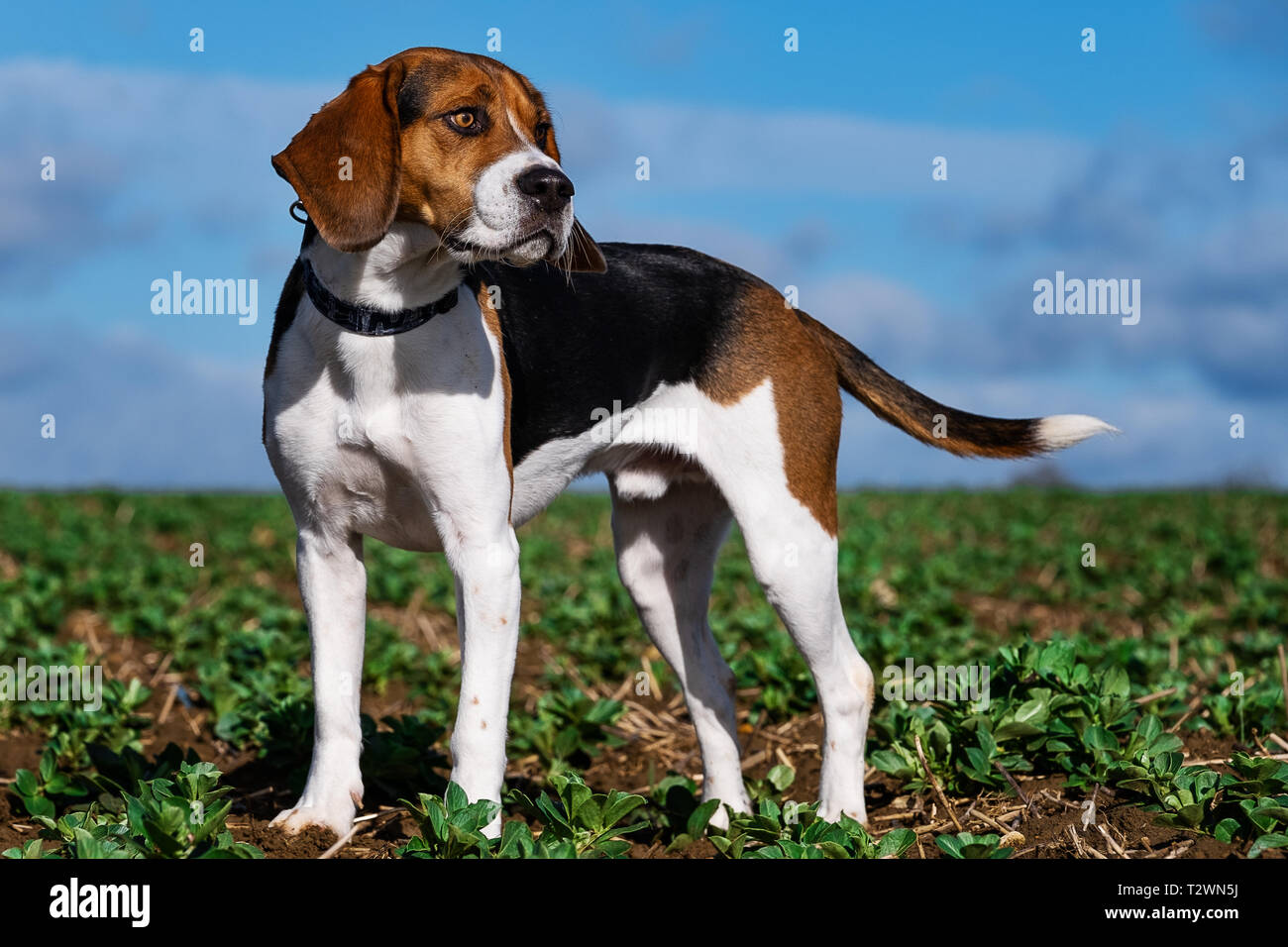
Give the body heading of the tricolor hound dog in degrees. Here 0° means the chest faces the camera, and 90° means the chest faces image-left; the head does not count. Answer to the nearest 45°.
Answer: approximately 45°
